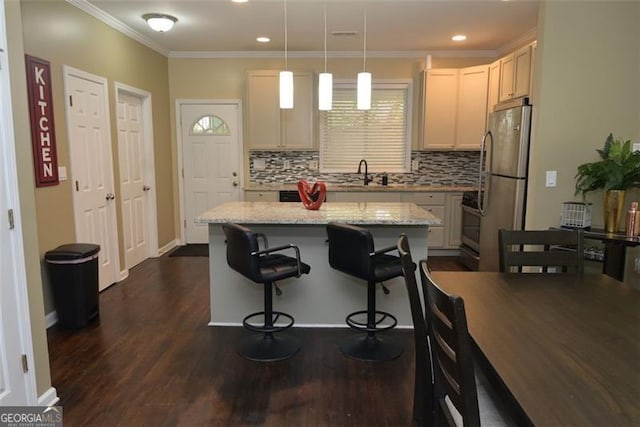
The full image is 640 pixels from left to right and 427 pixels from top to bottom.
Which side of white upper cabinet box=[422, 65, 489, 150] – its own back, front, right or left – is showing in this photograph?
front

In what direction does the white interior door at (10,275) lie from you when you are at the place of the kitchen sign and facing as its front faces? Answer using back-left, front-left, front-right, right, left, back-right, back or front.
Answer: front-right

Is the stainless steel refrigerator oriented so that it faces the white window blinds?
no

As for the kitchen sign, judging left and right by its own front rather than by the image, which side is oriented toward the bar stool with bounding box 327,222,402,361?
front

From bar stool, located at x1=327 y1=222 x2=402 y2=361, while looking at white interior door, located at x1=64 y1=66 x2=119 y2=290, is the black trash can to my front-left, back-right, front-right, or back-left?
front-left

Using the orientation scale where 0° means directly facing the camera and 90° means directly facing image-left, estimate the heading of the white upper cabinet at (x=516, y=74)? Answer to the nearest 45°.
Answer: approximately 45°

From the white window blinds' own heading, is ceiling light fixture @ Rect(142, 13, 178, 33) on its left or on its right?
on its right

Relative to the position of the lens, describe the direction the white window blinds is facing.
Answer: facing the viewer

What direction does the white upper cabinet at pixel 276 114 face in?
toward the camera

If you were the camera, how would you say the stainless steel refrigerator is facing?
facing the viewer and to the left of the viewer

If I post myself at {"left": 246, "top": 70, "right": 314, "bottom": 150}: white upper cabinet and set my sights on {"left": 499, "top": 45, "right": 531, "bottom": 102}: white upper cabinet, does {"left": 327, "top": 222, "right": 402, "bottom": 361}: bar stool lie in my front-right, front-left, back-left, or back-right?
front-right

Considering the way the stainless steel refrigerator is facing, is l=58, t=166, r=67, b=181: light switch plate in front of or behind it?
in front

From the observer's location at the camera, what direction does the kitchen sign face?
facing the viewer and to the right of the viewer
